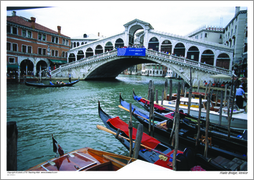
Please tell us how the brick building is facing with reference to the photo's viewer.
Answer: facing the viewer and to the right of the viewer

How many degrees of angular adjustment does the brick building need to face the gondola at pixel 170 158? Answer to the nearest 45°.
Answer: approximately 45° to its right

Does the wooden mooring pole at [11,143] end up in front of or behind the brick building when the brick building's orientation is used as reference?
in front

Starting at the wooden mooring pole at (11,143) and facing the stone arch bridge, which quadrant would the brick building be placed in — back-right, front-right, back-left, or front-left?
front-left
